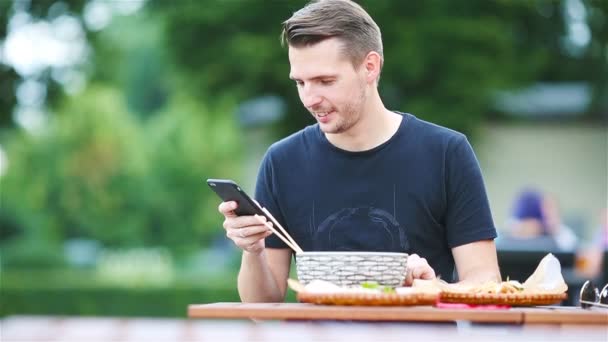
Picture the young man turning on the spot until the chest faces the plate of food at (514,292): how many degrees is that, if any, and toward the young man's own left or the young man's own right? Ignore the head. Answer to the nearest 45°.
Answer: approximately 90° to the young man's own left

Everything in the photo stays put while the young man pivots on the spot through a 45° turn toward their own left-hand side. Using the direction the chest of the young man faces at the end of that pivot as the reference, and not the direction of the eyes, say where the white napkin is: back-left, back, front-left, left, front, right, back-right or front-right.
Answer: front-left

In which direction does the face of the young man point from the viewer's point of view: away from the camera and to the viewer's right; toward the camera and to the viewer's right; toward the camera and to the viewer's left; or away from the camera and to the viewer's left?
toward the camera and to the viewer's left

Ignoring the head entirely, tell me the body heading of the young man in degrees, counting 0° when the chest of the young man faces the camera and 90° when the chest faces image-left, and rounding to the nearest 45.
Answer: approximately 45°

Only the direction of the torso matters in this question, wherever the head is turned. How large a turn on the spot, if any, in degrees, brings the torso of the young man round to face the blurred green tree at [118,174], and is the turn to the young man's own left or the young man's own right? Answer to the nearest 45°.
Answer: approximately 135° to the young man's own right

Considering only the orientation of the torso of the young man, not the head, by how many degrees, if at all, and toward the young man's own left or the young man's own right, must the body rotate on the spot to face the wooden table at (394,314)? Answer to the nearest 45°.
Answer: approximately 45° to the young man's own left
